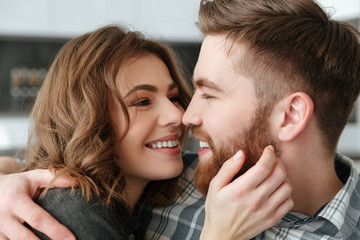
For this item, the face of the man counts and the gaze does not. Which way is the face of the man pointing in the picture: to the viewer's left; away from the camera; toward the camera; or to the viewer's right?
to the viewer's left

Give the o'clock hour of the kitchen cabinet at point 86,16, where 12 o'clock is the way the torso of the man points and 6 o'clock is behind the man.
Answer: The kitchen cabinet is roughly at 2 o'clock from the man.

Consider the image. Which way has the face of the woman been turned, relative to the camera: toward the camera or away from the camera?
toward the camera

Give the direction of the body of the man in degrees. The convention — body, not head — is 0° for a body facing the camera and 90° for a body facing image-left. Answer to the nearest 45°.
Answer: approximately 90°

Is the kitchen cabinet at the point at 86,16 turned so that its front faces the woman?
yes

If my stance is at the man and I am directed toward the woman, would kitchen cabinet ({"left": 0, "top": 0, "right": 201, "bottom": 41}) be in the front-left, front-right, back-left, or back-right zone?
front-right

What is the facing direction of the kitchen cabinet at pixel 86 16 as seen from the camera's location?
facing the viewer

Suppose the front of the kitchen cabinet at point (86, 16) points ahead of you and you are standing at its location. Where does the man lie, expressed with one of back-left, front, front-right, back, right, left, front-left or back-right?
front
